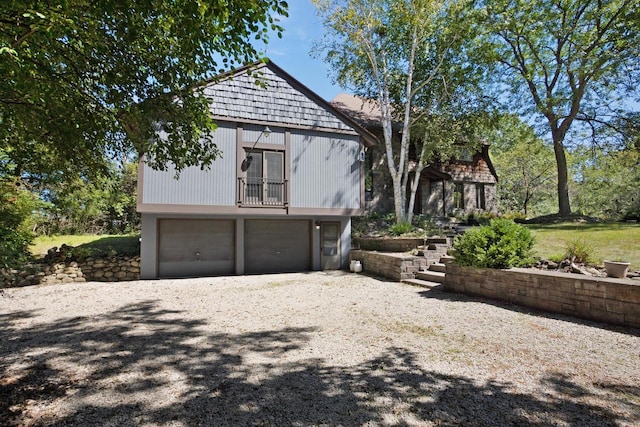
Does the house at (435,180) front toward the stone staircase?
yes

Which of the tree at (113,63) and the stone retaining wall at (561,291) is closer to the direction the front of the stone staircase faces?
the tree

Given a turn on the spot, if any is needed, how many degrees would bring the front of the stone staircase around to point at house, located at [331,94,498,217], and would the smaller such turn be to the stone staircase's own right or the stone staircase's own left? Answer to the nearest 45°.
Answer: approximately 135° to the stone staircase's own right

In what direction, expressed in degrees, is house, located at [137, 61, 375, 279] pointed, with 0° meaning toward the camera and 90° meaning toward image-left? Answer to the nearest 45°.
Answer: approximately 0°

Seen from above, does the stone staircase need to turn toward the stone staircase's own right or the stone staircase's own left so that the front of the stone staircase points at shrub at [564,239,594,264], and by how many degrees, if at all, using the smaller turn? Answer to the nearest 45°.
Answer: approximately 90° to the stone staircase's own left

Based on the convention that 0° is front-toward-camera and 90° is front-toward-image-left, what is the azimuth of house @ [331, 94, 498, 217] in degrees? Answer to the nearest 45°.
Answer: approximately 0°

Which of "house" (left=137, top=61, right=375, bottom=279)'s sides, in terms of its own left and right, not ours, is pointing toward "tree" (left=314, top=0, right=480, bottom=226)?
left

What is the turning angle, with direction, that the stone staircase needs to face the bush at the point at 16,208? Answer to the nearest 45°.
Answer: approximately 45° to its right

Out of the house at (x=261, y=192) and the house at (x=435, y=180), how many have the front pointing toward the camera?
2

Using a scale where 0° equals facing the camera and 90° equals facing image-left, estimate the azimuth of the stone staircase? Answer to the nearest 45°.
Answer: approximately 45°
